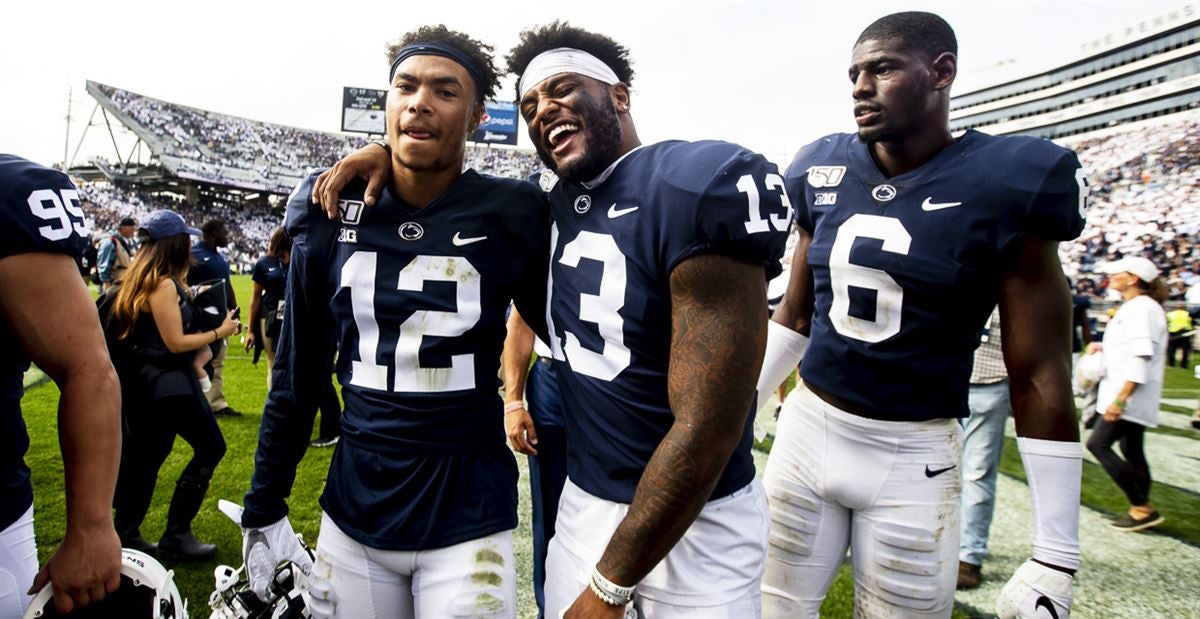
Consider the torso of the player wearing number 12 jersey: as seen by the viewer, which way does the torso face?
toward the camera

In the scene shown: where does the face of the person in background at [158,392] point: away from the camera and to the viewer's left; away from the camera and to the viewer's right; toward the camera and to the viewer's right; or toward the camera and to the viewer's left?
away from the camera and to the viewer's right

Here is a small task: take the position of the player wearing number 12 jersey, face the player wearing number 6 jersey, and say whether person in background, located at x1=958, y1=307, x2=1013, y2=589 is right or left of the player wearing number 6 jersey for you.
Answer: left

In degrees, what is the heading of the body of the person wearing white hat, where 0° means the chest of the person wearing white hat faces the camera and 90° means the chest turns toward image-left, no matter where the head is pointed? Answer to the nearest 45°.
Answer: approximately 90°

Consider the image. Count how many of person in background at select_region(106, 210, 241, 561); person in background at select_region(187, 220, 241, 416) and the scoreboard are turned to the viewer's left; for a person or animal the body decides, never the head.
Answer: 0

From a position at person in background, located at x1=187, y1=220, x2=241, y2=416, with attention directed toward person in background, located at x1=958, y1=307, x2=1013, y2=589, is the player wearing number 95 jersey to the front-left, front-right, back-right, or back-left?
front-right

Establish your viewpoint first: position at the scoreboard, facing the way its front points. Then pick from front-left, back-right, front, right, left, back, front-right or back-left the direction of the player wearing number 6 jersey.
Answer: front

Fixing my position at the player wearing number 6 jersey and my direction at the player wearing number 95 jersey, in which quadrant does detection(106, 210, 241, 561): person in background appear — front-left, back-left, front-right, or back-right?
front-right

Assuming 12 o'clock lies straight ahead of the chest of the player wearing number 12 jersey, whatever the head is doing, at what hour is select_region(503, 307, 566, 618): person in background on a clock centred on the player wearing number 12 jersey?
The person in background is roughly at 7 o'clock from the player wearing number 12 jersey.

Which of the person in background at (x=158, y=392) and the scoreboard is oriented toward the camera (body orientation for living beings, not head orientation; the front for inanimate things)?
the scoreboard
